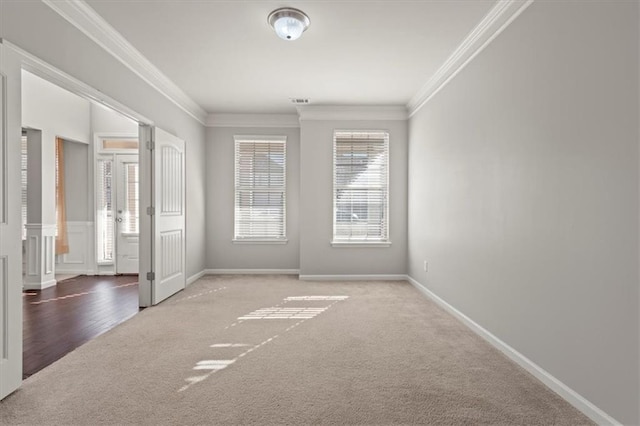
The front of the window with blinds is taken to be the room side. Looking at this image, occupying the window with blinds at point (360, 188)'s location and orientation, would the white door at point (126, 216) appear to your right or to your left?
on your right

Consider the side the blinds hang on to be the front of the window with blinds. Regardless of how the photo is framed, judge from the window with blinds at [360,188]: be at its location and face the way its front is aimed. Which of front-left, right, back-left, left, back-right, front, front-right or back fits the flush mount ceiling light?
front

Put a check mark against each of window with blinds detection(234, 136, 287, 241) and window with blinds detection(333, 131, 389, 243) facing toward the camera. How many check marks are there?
2

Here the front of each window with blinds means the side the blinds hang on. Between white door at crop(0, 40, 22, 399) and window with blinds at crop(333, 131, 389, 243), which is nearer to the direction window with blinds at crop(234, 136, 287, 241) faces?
the white door

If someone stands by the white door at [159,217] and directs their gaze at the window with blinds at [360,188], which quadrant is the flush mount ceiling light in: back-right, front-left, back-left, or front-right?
front-right

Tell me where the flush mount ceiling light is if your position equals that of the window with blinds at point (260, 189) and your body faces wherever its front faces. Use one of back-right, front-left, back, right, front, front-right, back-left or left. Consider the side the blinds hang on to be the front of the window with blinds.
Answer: front

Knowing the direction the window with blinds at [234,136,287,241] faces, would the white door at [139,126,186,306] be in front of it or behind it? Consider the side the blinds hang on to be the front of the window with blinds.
in front

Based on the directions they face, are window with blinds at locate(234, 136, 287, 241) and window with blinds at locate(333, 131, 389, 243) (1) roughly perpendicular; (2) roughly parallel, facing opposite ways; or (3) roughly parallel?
roughly parallel

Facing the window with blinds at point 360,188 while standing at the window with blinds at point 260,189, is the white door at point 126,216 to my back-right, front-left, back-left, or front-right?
back-right

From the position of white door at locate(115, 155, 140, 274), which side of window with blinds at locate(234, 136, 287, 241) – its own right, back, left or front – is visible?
right

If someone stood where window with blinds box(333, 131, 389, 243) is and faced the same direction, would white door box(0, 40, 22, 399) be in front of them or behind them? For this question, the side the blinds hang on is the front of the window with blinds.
in front

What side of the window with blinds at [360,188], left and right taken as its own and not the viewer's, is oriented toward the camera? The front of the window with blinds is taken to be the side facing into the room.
front

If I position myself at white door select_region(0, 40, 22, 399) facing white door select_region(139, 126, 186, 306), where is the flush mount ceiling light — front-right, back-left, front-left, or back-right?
front-right

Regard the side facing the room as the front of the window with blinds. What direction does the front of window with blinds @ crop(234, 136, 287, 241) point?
toward the camera

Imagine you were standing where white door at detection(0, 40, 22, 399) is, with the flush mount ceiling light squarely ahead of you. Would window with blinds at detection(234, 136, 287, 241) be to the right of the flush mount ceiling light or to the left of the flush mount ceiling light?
left
